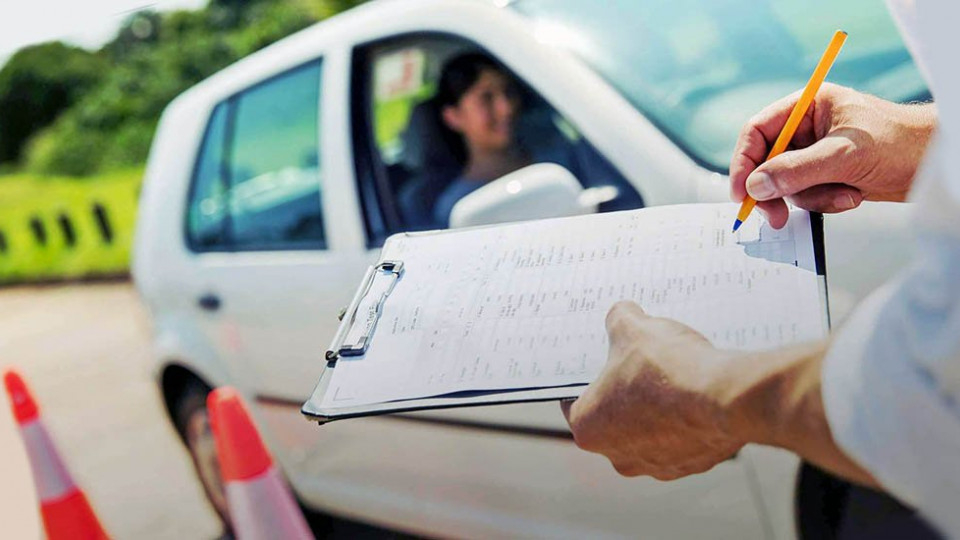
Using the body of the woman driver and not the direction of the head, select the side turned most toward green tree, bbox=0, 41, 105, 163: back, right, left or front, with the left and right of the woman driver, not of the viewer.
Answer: back

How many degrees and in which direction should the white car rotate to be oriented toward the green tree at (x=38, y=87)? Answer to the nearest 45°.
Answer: approximately 180°

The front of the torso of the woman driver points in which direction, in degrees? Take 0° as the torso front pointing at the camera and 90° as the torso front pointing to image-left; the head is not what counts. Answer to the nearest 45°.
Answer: approximately 315°

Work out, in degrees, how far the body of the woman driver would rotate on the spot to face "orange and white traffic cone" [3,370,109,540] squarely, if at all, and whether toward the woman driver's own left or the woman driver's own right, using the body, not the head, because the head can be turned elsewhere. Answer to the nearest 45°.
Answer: approximately 135° to the woman driver's own right
